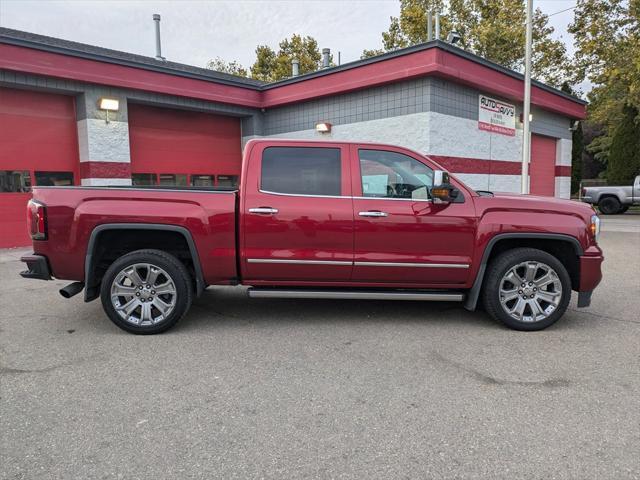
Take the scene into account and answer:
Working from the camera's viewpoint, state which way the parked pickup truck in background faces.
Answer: facing to the right of the viewer

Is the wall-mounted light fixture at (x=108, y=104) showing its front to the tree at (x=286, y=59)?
no

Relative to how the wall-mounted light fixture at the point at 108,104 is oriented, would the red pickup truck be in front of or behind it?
in front

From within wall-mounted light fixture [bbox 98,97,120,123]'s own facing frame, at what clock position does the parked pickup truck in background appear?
The parked pickup truck in background is roughly at 9 o'clock from the wall-mounted light fixture.

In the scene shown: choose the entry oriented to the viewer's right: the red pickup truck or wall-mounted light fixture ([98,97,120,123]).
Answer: the red pickup truck

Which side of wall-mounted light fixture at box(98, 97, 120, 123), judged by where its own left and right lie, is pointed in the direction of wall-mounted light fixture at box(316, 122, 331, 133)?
left

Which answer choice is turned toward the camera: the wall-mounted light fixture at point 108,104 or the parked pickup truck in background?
the wall-mounted light fixture

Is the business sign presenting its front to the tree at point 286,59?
no

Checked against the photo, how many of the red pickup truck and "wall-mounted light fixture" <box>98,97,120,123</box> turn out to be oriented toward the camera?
1

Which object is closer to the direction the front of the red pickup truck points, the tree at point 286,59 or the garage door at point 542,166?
the garage door

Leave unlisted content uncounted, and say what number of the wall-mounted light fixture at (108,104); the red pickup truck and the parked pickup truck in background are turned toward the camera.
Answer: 1

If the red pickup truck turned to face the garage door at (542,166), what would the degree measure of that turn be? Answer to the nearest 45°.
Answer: approximately 45° to its left

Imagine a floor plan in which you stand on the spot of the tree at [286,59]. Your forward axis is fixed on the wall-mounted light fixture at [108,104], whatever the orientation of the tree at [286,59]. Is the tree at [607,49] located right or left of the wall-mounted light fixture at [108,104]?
left

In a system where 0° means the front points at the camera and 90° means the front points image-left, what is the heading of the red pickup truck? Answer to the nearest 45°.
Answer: approximately 270°

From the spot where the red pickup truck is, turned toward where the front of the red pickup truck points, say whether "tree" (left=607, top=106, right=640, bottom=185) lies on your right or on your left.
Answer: on your left

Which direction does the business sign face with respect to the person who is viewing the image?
facing the viewer and to the right of the viewer

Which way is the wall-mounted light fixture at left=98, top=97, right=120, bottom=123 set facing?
toward the camera
